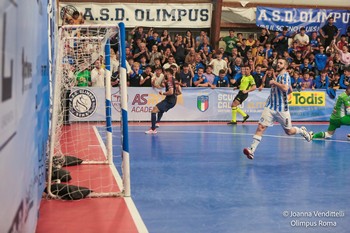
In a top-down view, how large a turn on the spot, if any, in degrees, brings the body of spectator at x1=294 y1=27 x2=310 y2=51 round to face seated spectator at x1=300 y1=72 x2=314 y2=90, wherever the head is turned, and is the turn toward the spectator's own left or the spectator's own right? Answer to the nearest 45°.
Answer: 0° — they already face them

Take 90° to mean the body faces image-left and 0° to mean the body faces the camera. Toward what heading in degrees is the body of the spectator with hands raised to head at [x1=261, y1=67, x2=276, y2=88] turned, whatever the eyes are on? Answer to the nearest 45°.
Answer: approximately 0°

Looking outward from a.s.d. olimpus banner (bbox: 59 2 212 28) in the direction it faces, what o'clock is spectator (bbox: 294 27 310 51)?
The spectator is roughly at 9 o'clock from a.s.d. olimpus banner.

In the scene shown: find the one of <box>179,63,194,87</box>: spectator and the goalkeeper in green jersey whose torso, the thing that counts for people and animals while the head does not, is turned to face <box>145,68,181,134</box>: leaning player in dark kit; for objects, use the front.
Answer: the spectator

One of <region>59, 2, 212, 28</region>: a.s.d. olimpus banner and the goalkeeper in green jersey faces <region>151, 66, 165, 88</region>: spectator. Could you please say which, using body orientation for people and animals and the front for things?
the a.s.d. olimpus banner

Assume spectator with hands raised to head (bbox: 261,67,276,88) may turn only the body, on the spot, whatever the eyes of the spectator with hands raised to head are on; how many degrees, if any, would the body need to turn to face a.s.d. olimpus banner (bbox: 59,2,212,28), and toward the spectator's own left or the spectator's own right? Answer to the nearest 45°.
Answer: approximately 90° to the spectator's own right

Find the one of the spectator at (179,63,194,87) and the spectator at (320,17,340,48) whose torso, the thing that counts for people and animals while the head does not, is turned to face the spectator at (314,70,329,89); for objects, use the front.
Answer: the spectator at (320,17,340,48)

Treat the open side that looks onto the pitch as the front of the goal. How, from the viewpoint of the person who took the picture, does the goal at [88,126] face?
facing to the right of the viewer

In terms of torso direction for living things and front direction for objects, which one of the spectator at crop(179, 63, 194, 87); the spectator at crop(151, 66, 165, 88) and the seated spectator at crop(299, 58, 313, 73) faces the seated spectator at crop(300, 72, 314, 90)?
the seated spectator at crop(299, 58, 313, 73)
